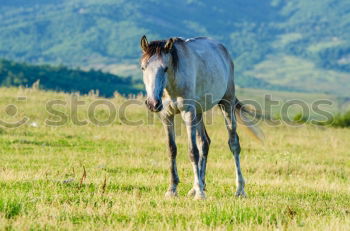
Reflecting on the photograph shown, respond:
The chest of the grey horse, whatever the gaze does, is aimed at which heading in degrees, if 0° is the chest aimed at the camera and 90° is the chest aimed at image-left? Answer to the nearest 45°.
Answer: approximately 45°
